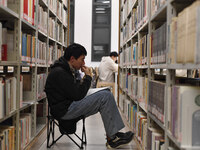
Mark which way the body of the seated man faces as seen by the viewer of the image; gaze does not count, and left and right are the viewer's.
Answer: facing to the right of the viewer

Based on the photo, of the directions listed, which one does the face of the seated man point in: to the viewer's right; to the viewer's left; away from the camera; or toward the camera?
to the viewer's right
